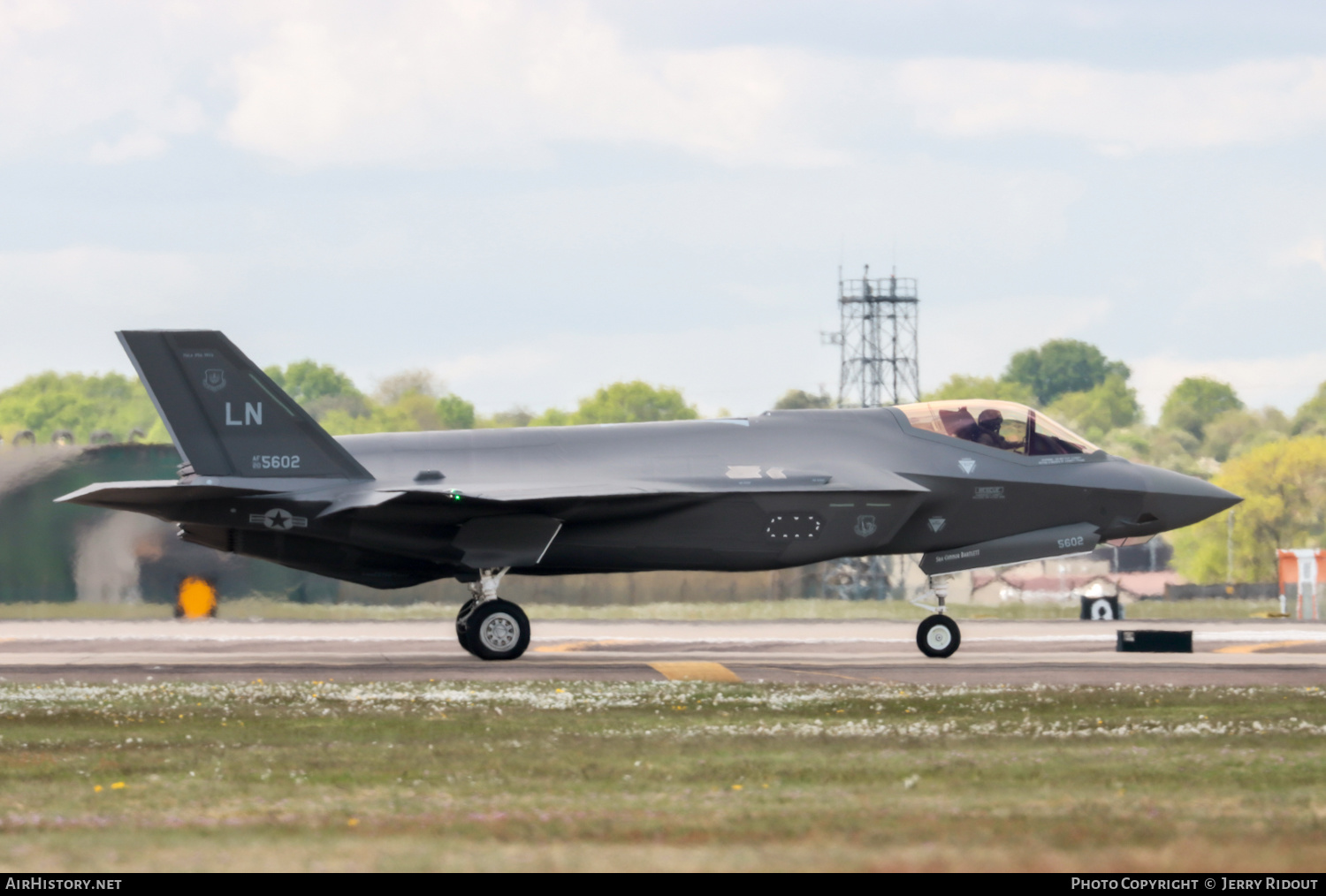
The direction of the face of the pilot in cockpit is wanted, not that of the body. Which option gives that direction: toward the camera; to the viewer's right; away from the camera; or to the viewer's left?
to the viewer's right

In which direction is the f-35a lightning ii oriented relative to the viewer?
to the viewer's right

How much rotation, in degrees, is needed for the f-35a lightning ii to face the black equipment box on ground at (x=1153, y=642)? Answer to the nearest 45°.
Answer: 0° — it already faces it

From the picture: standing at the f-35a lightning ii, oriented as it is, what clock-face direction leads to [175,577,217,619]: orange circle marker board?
The orange circle marker board is roughly at 8 o'clock from the f-35a lightning ii.
